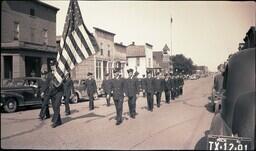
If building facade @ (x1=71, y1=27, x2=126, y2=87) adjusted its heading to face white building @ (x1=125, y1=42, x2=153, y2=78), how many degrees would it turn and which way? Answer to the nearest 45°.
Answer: approximately 45° to its left

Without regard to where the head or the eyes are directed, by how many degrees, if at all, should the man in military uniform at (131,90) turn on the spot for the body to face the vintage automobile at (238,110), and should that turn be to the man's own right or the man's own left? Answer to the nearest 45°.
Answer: approximately 45° to the man's own left

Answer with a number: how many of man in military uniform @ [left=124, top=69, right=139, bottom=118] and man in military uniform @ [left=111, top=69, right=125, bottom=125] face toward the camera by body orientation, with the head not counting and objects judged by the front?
2

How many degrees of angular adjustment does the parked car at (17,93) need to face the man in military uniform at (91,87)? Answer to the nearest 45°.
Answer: approximately 135° to its left
